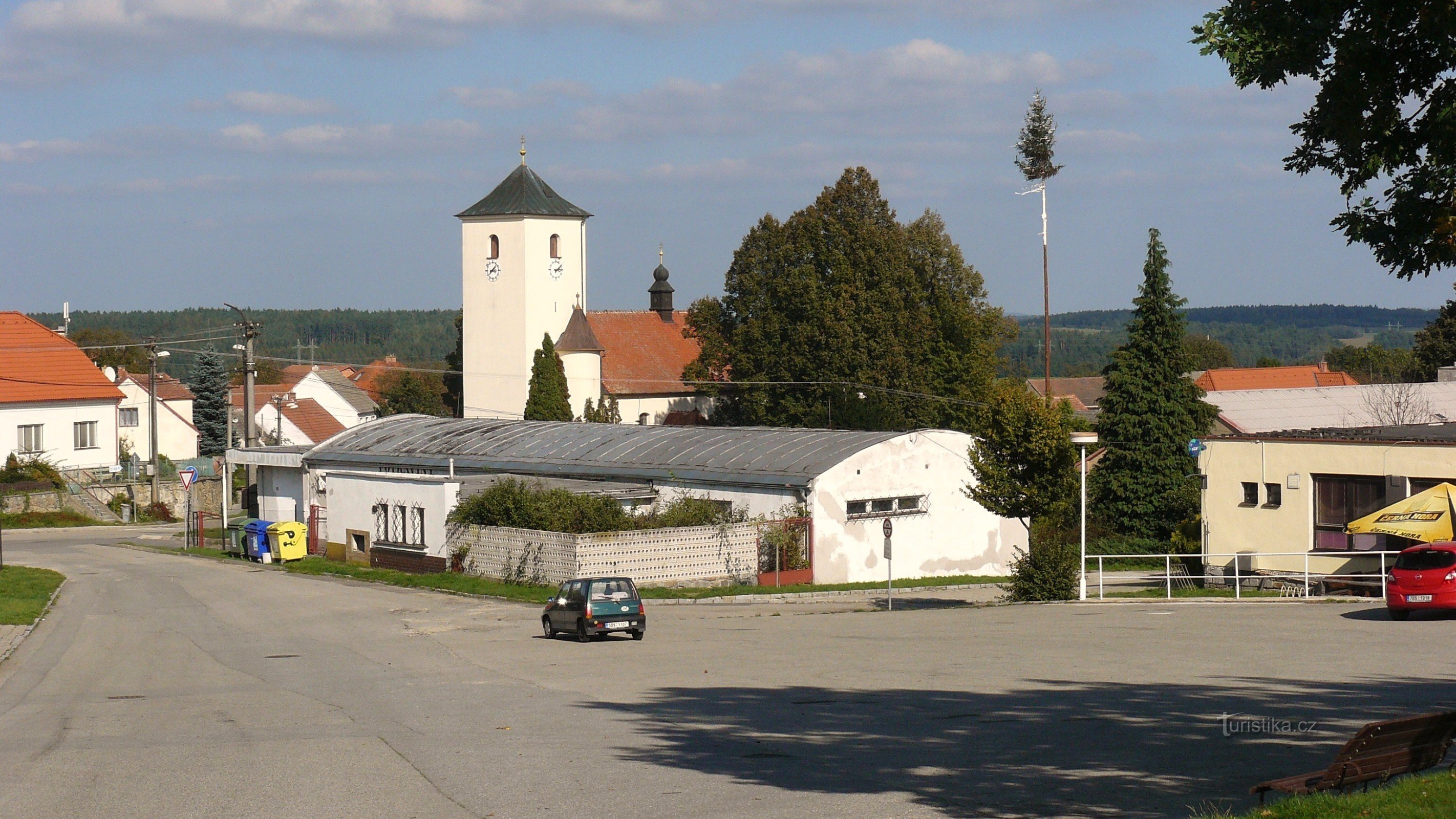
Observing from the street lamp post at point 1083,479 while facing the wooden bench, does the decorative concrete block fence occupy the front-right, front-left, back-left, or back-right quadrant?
back-right

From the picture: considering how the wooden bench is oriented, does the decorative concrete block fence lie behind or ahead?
ahead

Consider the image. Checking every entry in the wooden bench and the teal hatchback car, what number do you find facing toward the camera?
0

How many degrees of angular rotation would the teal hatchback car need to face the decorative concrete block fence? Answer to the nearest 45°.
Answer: approximately 45° to its right

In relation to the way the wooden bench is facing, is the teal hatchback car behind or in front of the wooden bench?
in front

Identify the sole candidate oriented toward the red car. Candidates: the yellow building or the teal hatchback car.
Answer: the yellow building

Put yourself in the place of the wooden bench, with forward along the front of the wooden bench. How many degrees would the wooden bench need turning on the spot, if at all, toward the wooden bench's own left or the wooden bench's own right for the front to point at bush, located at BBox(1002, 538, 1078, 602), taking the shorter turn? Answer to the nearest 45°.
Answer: approximately 45° to the wooden bench's own right

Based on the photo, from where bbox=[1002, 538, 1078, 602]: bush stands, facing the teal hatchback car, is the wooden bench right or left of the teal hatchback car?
left

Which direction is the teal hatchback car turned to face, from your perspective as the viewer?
facing away from the viewer and to the left of the viewer

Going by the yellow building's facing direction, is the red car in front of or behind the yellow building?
in front
